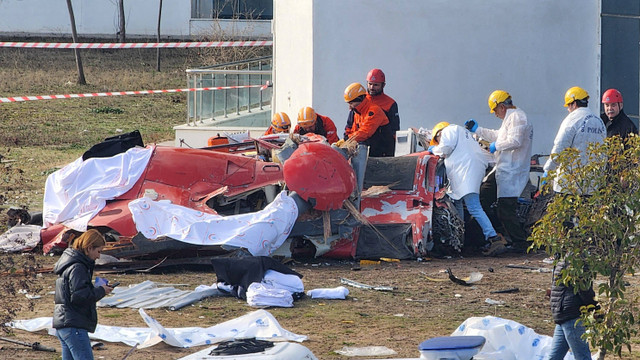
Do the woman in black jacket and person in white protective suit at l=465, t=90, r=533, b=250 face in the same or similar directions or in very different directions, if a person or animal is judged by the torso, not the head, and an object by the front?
very different directions

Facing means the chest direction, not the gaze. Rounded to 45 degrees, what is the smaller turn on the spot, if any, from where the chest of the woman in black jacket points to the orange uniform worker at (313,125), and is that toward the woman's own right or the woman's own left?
approximately 45° to the woman's own left

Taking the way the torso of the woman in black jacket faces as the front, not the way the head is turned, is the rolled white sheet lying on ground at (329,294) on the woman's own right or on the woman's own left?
on the woman's own left

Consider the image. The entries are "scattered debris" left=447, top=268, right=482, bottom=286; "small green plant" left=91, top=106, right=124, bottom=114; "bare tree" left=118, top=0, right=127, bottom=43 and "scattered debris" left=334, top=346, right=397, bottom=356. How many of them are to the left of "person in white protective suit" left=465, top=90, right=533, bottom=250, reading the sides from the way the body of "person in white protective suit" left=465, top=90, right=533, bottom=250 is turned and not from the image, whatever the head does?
2

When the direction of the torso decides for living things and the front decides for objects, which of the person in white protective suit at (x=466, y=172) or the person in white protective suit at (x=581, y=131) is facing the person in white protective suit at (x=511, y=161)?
the person in white protective suit at (x=581, y=131)

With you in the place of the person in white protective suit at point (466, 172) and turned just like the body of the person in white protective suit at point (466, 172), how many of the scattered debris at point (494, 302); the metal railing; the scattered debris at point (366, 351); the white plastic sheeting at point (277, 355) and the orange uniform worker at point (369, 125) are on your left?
3

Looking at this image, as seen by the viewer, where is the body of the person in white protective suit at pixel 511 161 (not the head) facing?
to the viewer's left

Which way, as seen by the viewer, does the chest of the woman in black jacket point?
to the viewer's right

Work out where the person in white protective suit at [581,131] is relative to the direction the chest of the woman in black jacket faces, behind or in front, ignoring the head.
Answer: in front

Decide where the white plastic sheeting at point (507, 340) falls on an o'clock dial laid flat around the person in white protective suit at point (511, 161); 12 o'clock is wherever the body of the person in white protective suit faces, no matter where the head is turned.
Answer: The white plastic sheeting is roughly at 9 o'clock from the person in white protective suit.

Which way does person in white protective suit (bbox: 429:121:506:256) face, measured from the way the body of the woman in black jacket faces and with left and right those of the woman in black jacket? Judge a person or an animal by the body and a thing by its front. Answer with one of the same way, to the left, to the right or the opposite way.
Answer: the opposite way

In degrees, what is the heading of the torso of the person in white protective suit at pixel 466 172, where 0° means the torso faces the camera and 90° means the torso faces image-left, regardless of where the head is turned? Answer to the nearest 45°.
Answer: approximately 90°

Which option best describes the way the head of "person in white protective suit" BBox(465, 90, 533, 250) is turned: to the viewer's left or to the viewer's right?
to the viewer's left

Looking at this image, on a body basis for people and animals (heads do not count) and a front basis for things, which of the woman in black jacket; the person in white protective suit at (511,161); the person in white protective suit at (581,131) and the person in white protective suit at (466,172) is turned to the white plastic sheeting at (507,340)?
the woman in black jacket

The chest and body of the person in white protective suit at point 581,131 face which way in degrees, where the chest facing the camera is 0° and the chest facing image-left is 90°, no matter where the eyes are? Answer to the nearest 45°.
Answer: approximately 135°

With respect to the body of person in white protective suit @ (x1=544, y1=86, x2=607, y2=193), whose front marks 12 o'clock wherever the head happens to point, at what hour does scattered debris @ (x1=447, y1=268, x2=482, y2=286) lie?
The scattered debris is roughly at 9 o'clock from the person in white protective suit.

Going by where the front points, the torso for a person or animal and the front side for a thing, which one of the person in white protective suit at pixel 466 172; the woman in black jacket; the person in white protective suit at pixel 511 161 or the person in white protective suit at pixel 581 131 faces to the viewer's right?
the woman in black jacket

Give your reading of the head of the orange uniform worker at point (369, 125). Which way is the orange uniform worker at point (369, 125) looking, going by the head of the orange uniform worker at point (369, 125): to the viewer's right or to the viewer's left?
to the viewer's left
